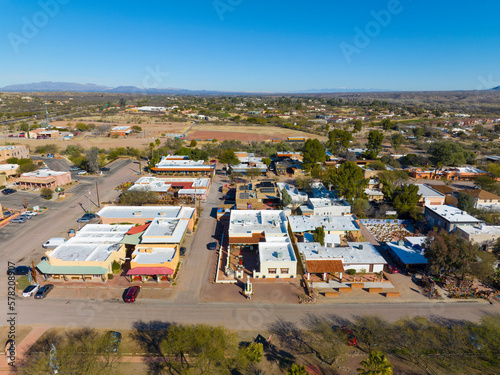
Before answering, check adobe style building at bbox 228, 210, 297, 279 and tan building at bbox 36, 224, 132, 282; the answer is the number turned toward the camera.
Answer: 2

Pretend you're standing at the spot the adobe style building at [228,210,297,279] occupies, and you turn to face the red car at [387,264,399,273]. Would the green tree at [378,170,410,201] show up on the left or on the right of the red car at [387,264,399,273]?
left

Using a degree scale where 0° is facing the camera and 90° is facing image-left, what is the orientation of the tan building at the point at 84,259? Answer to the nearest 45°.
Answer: approximately 0°

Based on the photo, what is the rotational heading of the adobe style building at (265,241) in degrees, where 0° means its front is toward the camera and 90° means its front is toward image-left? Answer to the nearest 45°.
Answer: approximately 0°

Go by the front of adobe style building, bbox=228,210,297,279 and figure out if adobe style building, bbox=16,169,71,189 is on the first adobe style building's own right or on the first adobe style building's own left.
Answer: on the first adobe style building's own right

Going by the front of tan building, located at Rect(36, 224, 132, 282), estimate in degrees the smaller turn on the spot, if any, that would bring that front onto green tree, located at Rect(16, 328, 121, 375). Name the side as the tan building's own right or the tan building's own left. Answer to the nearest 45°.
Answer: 0° — it already faces it

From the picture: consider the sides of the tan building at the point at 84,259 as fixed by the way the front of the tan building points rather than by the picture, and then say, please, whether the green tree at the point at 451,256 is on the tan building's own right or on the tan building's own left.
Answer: on the tan building's own left

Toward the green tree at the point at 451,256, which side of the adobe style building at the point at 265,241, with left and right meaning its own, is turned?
left

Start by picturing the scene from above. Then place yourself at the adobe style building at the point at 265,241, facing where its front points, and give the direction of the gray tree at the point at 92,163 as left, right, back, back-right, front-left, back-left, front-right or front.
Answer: back-right

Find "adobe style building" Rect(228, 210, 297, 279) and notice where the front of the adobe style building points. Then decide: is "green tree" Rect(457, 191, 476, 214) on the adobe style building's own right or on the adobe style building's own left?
on the adobe style building's own left

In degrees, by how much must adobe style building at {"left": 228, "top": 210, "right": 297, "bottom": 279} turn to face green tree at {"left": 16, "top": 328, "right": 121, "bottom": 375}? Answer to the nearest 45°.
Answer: approximately 45° to its right

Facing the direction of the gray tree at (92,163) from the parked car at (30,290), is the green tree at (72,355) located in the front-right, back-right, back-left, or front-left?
back-right
